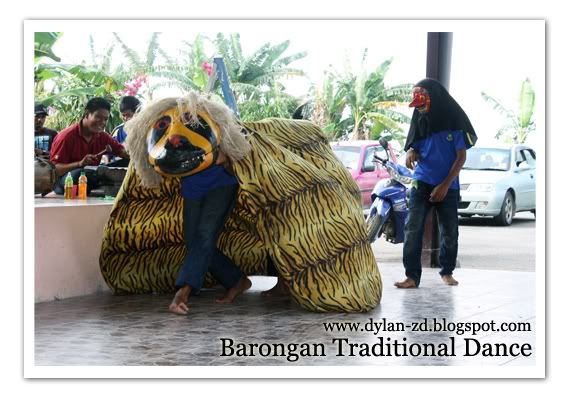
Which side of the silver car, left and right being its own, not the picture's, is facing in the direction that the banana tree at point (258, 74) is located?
right

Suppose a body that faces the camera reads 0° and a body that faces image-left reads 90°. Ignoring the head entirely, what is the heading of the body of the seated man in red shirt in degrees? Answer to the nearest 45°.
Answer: approximately 315°

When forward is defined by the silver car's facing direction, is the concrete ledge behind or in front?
in front

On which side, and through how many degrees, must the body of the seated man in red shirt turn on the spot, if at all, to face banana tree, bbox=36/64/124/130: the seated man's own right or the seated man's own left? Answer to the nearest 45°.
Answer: approximately 135° to the seated man's own left

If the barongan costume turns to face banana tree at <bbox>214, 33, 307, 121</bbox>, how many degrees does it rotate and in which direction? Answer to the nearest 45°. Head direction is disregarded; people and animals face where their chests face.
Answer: approximately 135° to its right

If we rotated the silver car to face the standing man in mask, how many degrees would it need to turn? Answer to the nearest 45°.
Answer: approximately 45° to its left

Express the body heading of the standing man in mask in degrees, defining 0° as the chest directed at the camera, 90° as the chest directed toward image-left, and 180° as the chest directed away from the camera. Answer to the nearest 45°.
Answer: approximately 45°

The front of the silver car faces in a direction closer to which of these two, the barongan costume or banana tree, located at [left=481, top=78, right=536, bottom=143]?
the barongan costume

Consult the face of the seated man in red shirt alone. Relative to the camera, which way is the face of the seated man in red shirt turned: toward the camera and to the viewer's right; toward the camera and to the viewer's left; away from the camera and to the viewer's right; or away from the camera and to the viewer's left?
toward the camera and to the viewer's right

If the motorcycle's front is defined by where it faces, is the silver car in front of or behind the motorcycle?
behind

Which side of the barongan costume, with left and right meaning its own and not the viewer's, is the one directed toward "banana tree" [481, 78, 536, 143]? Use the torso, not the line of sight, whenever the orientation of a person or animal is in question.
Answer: back

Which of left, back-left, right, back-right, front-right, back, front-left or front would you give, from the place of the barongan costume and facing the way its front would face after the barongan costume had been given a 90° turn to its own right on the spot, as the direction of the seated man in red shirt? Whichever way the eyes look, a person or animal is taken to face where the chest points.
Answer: front

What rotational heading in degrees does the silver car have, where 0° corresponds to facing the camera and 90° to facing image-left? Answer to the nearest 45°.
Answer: approximately 45°

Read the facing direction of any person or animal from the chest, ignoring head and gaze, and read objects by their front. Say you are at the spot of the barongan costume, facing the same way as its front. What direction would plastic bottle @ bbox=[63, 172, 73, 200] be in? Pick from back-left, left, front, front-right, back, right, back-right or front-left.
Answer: right

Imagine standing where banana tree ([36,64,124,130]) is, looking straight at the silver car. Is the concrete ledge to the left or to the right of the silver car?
right
